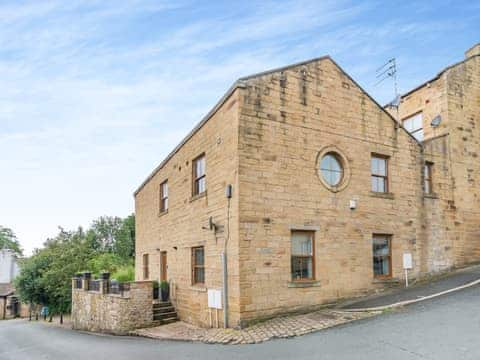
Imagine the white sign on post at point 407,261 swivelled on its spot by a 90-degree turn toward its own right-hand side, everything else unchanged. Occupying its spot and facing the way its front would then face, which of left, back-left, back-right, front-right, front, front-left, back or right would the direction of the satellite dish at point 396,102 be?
right

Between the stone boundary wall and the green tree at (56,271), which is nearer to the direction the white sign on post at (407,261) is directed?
the stone boundary wall

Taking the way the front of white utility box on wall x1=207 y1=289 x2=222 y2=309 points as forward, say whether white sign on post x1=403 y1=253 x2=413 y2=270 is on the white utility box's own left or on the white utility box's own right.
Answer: on the white utility box's own left
